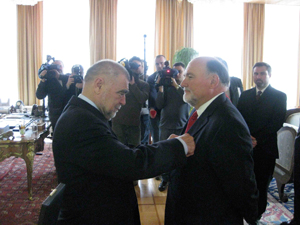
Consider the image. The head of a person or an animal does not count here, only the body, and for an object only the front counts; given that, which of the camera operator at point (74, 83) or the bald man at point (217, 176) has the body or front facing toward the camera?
the camera operator

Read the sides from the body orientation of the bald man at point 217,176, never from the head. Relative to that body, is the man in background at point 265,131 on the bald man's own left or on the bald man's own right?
on the bald man's own right

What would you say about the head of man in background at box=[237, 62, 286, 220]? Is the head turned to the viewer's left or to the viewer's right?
to the viewer's left

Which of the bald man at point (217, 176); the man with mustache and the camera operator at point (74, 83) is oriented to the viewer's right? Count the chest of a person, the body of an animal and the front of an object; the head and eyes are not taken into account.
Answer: the man with mustache

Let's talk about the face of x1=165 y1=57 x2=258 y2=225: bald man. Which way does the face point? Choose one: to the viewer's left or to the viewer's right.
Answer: to the viewer's left

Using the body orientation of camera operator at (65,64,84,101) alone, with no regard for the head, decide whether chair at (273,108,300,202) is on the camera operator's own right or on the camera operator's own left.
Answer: on the camera operator's own left

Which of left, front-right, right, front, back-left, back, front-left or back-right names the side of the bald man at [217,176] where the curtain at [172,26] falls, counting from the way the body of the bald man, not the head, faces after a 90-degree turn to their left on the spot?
back

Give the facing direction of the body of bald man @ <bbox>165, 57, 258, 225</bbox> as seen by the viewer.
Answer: to the viewer's left

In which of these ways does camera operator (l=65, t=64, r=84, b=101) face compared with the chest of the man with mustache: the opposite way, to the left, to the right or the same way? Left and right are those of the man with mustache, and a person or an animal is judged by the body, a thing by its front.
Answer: to the right

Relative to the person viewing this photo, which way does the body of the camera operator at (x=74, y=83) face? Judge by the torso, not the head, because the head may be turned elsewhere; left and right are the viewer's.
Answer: facing the viewer

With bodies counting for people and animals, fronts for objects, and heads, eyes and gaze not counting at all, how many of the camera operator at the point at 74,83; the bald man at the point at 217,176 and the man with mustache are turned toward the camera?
1

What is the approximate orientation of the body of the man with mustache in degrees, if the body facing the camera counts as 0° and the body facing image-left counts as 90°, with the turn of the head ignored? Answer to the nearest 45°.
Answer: approximately 270°

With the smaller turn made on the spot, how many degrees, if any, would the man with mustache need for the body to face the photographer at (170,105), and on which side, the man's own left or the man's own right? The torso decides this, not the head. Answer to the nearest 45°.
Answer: approximately 90° to the man's own left

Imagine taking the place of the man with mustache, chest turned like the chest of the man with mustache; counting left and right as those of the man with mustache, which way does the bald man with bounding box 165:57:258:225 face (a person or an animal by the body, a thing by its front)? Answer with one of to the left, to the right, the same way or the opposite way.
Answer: the opposite way

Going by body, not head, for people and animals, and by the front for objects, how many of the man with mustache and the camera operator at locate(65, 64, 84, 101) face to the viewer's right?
1

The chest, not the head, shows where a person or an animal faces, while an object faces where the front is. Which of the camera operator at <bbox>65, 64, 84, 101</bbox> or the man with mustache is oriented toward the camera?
the camera operator
